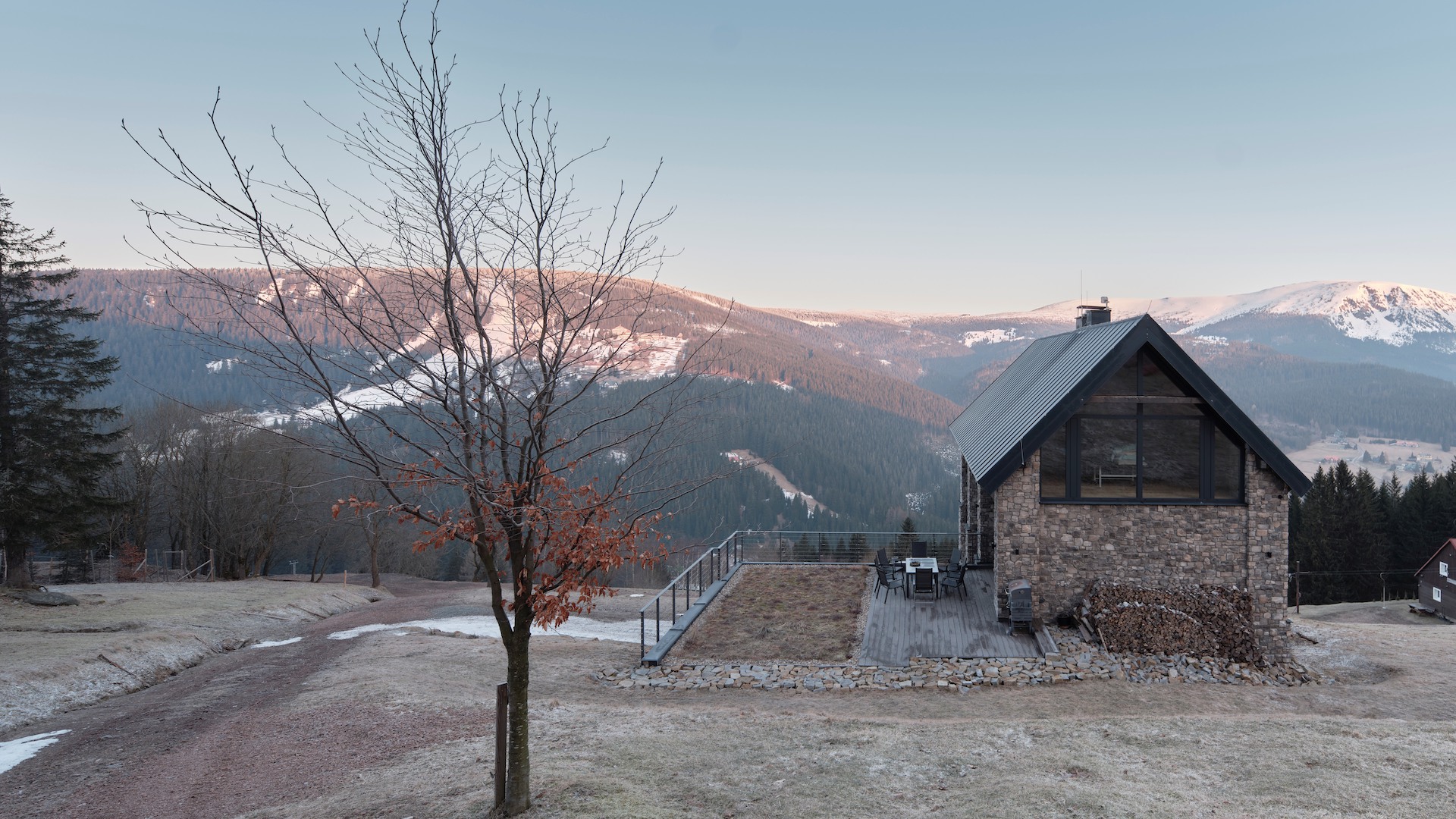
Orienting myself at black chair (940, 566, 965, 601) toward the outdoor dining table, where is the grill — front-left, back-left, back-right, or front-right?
back-left

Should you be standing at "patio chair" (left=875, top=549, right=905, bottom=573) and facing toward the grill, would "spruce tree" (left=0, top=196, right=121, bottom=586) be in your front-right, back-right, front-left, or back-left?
back-right

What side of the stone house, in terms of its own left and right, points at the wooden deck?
right
